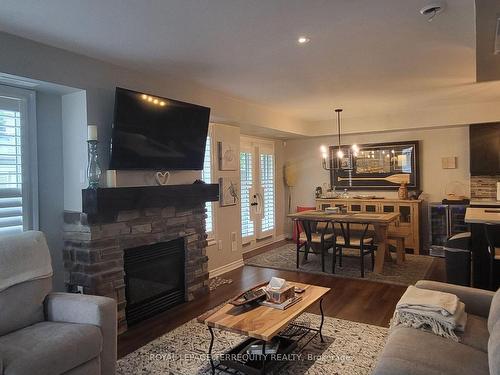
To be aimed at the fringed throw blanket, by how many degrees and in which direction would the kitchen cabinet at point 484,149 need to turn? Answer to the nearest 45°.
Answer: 0° — it already faces it

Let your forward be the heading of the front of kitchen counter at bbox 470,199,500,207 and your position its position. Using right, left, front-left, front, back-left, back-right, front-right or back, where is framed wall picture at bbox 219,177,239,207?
front-right

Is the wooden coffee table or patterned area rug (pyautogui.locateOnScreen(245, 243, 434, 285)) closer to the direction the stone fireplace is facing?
the wooden coffee table

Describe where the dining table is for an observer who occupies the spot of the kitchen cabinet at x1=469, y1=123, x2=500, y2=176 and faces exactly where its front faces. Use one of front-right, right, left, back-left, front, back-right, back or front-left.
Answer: front-right

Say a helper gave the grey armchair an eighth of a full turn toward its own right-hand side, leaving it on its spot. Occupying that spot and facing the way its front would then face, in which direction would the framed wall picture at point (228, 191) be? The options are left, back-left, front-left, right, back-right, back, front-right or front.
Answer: back-left

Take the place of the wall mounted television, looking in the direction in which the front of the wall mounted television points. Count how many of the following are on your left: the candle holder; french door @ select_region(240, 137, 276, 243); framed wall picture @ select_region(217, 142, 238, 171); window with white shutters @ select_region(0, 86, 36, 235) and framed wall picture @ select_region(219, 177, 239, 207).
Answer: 3

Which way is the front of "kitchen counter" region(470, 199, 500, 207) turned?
toward the camera

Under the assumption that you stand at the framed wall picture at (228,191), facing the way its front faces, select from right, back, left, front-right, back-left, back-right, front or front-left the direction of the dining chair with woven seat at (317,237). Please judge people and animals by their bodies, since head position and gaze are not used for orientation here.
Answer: front-left

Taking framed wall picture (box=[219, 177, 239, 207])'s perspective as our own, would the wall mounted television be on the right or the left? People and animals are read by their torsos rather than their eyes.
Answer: on its right

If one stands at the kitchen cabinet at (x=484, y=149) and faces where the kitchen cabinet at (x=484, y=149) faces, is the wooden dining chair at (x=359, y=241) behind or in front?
in front

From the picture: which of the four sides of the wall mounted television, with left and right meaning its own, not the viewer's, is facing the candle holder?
right

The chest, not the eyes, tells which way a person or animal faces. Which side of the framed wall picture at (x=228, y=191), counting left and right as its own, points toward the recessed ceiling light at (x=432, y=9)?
front

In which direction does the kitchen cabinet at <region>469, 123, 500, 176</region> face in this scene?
toward the camera

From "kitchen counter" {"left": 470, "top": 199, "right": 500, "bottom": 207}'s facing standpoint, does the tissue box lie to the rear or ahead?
ahead

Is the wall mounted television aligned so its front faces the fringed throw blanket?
yes

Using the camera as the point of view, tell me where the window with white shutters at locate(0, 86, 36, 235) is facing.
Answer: facing the viewer and to the right of the viewer
